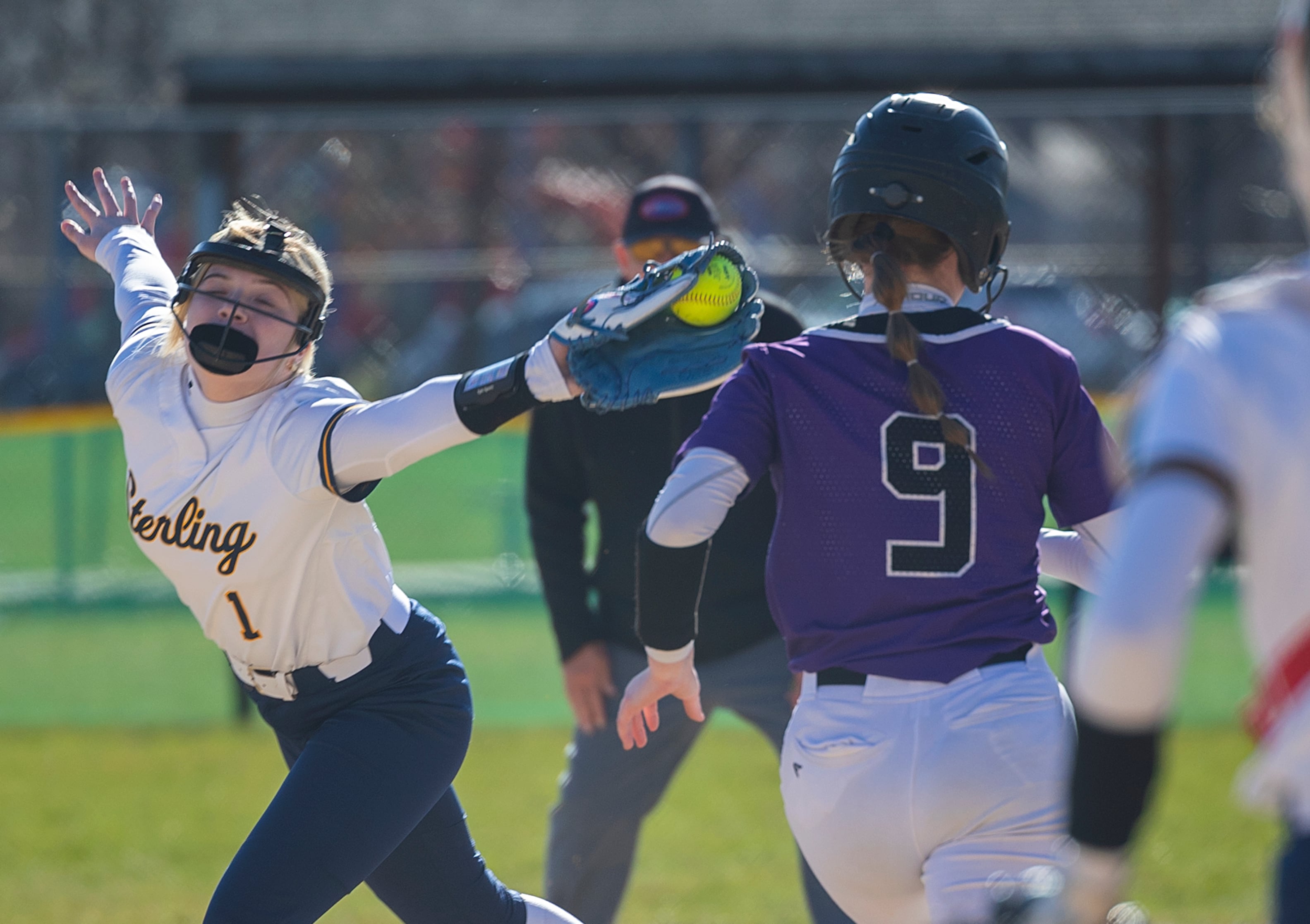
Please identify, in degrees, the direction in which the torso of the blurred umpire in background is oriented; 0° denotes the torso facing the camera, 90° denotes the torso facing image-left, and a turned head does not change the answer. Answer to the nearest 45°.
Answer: approximately 0°

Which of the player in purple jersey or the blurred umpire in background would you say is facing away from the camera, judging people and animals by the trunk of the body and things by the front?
the player in purple jersey

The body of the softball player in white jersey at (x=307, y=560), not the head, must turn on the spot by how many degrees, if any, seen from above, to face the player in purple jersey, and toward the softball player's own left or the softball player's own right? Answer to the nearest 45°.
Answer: approximately 90° to the softball player's own left

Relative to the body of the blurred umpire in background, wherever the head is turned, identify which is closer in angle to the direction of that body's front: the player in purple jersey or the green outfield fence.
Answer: the player in purple jersey

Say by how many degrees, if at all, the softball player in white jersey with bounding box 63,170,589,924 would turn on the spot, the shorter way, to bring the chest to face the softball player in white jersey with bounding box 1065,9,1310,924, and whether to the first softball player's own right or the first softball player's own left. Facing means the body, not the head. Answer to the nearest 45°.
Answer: approximately 90° to the first softball player's own left

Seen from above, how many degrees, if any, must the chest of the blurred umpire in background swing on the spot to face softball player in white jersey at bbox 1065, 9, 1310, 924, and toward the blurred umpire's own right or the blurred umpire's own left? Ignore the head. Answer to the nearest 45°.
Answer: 0° — they already face them

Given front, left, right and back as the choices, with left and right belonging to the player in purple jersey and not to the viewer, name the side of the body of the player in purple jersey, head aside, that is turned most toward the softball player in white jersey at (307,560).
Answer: left

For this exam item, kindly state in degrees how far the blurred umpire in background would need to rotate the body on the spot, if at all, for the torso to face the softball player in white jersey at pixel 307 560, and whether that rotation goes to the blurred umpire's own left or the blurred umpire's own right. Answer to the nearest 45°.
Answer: approximately 45° to the blurred umpire's own right

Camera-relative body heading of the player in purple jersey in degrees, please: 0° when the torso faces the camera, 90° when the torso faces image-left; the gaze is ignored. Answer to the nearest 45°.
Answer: approximately 180°

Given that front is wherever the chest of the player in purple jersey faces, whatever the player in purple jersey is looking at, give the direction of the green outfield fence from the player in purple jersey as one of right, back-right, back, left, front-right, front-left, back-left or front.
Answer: front-left

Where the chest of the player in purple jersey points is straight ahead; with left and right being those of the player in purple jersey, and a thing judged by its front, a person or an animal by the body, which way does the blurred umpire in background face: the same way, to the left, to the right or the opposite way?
the opposite way

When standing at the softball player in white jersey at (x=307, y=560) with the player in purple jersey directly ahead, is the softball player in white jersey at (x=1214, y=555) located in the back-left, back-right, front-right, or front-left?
front-right
